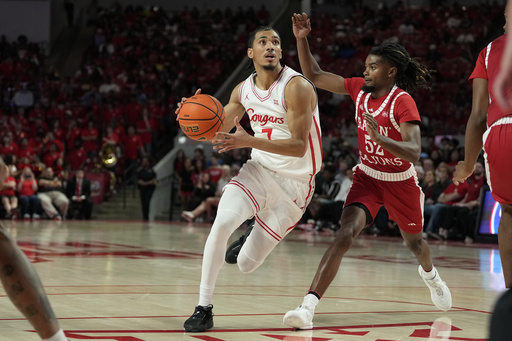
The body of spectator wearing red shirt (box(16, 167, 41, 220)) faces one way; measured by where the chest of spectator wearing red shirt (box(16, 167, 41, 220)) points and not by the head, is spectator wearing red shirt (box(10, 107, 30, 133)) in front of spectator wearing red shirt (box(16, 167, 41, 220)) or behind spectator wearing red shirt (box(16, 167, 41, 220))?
behind

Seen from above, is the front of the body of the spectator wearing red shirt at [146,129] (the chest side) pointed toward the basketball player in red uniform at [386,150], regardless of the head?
yes

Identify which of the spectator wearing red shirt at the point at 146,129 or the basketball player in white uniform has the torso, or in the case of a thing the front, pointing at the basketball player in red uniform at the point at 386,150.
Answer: the spectator wearing red shirt

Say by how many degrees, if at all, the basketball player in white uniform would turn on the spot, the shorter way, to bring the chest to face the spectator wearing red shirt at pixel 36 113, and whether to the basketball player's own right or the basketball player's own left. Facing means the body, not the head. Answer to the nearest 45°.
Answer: approximately 135° to the basketball player's own right

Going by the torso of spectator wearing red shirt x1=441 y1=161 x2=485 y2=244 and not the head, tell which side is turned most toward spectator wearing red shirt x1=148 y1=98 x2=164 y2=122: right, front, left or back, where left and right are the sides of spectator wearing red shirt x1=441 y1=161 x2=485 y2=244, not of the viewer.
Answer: right

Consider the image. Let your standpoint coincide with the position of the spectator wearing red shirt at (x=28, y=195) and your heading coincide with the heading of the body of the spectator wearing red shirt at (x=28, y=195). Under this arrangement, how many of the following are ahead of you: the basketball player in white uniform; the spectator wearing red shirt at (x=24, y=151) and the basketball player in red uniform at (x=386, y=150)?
2

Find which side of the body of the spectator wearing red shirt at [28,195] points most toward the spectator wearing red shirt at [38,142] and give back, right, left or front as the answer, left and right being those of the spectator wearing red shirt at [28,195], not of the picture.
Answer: back

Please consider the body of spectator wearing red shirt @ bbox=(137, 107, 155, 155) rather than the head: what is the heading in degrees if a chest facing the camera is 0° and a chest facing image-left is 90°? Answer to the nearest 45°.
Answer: approximately 0°

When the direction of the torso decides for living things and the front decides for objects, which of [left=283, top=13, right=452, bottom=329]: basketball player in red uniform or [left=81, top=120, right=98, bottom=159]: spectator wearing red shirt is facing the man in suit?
the spectator wearing red shirt

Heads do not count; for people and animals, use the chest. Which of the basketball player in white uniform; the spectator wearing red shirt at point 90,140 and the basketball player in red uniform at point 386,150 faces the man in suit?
the spectator wearing red shirt
